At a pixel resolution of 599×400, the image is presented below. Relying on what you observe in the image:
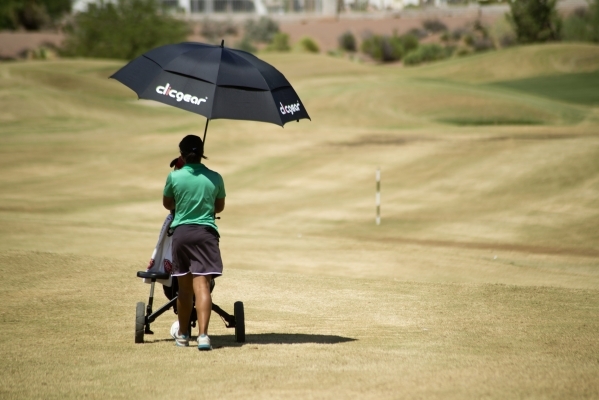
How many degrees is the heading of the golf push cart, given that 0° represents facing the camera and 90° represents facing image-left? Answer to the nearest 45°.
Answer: approximately 180°

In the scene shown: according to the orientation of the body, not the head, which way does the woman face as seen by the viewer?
away from the camera

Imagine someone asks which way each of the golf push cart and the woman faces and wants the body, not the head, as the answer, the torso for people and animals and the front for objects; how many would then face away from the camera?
2
